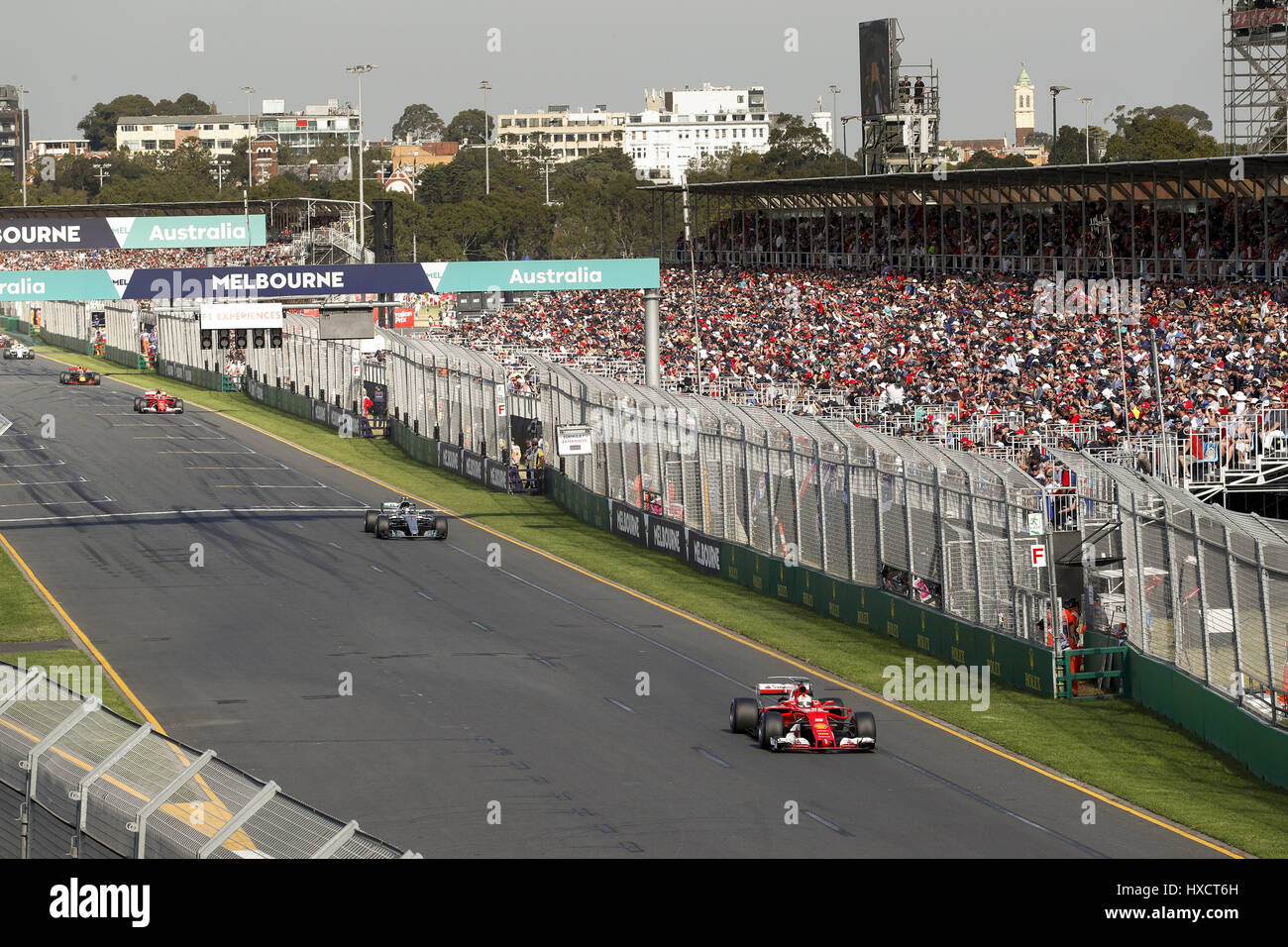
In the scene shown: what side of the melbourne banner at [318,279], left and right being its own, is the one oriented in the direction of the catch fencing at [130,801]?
front

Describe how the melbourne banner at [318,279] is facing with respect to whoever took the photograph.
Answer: facing the viewer

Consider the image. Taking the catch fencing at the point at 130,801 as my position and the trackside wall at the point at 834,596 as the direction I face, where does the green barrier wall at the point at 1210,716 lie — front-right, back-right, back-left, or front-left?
front-right

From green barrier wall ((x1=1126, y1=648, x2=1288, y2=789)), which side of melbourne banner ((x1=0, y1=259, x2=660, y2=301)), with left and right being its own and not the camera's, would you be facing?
front

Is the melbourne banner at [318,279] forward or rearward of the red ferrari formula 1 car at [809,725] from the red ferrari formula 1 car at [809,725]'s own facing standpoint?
rearward

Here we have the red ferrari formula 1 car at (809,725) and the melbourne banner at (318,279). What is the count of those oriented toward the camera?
2

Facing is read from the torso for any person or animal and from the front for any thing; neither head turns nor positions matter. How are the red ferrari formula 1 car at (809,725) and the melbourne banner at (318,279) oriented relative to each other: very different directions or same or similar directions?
same or similar directions
